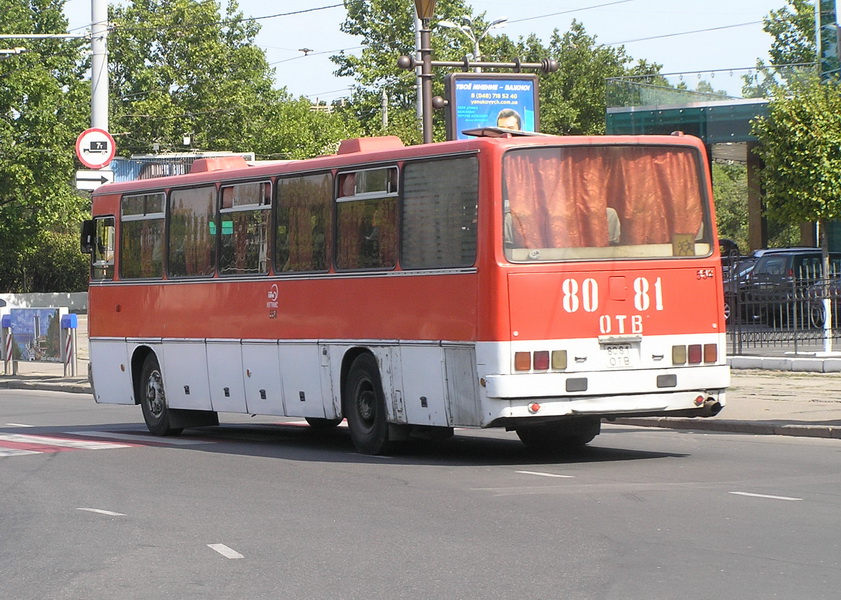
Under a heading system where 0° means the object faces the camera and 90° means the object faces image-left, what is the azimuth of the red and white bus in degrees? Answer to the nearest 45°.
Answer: approximately 135°

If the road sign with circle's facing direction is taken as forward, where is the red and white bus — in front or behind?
in front

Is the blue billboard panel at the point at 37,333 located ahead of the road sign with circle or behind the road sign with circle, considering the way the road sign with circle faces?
behind

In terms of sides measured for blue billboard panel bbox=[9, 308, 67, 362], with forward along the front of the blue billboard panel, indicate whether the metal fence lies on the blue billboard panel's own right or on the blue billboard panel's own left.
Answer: on the blue billboard panel's own left

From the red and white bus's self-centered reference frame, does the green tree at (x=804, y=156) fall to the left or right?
on its right

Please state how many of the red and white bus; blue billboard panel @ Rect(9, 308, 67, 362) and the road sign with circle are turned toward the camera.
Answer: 2

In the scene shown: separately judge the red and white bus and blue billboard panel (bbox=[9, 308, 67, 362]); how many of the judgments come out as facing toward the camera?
1
